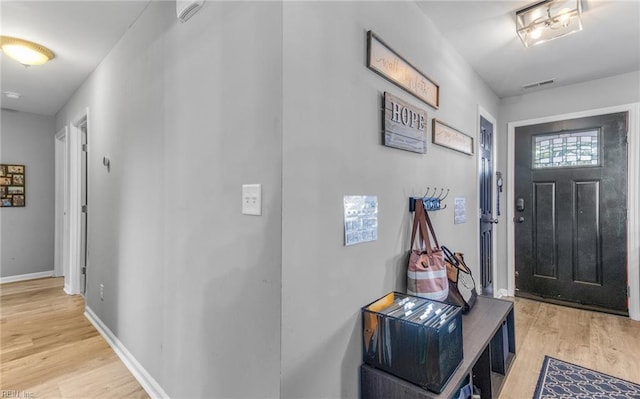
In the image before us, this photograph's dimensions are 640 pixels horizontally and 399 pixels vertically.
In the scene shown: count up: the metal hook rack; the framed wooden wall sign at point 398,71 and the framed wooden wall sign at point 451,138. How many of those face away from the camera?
0

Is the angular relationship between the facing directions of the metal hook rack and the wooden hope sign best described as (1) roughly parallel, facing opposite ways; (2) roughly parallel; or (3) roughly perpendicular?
roughly parallel
